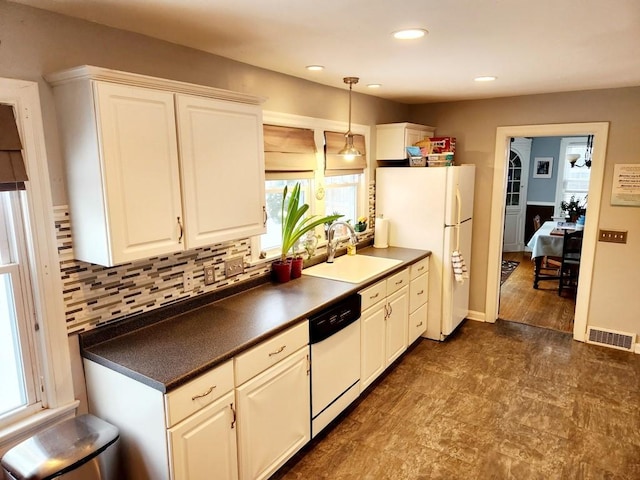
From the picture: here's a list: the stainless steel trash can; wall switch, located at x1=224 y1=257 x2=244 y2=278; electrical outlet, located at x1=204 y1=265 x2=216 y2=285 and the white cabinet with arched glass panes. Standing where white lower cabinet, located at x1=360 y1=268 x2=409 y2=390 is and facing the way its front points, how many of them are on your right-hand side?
3

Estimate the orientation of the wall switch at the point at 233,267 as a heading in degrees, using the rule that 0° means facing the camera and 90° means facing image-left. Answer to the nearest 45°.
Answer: approximately 315°

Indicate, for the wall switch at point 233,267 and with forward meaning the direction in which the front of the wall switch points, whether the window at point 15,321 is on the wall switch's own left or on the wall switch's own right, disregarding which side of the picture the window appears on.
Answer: on the wall switch's own right

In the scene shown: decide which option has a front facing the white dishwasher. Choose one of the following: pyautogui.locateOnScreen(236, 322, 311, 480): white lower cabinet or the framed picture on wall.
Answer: the framed picture on wall

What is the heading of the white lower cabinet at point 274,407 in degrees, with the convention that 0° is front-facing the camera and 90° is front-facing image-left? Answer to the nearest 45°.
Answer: approximately 315°

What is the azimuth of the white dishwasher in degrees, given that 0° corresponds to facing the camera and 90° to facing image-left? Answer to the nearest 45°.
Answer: approximately 315°

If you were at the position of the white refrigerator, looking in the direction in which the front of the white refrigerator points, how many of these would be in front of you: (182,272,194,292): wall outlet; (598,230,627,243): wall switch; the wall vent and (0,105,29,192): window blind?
2

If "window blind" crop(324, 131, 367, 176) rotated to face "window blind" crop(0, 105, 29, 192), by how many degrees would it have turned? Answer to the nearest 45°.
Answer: approximately 90° to its right

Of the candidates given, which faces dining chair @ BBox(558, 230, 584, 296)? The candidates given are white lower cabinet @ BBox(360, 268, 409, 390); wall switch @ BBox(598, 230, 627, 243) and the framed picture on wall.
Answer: the framed picture on wall
